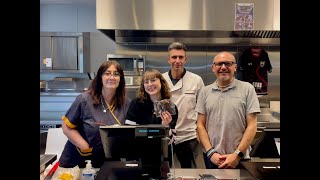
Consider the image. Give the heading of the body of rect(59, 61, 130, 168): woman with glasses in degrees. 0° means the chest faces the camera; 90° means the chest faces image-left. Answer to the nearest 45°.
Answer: approximately 315°

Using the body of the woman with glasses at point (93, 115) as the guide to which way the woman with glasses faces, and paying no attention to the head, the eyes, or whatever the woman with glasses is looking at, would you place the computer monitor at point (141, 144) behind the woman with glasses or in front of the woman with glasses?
in front

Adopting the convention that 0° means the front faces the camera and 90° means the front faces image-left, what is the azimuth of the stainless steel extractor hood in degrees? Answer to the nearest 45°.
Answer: approximately 0°

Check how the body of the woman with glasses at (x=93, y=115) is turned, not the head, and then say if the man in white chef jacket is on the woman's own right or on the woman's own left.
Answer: on the woman's own left

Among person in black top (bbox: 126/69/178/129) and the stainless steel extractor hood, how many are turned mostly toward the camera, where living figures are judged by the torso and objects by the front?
2

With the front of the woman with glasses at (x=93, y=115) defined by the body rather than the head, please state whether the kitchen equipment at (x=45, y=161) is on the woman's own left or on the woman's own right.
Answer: on the woman's own right

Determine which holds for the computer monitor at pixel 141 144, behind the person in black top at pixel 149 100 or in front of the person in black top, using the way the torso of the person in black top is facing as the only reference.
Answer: in front
